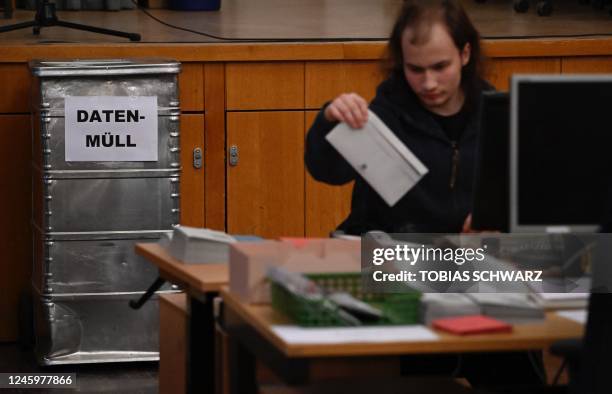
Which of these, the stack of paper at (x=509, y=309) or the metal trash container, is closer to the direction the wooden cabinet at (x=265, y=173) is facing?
the stack of paper

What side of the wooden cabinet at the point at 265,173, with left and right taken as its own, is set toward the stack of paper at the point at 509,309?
front

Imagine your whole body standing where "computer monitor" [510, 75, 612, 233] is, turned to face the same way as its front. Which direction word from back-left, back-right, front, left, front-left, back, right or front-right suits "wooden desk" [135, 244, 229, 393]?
right

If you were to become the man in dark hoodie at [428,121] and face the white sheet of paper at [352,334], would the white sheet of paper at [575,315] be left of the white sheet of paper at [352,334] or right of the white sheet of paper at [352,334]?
left

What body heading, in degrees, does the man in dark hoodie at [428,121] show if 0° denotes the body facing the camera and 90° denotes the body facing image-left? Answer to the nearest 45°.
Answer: approximately 0°

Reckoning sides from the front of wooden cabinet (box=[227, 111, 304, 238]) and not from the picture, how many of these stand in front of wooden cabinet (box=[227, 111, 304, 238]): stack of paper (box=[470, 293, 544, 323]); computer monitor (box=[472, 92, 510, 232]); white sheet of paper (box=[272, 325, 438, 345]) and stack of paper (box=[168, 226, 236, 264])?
4

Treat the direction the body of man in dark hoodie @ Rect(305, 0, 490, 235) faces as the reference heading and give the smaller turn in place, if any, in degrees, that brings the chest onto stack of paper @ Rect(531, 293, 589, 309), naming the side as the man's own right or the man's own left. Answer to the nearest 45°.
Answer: approximately 45° to the man's own left

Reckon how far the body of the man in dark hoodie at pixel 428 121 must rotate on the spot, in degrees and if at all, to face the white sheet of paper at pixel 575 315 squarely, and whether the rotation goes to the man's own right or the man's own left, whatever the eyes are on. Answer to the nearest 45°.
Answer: approximately 45° to the man's own left

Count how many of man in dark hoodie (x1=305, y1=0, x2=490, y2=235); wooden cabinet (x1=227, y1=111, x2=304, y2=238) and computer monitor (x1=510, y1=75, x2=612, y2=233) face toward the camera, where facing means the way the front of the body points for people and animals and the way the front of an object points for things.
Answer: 3

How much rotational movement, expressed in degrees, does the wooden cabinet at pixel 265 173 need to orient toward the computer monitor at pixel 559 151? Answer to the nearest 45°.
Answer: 0° — it already faces it

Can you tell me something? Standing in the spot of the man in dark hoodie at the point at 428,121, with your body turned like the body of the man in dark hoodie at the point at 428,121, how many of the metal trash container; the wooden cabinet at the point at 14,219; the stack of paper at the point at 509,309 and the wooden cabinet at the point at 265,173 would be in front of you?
1

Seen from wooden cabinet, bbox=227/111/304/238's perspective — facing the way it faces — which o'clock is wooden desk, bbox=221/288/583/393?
The wooden desk is roughly at 12 o'clock from the wooden cabinet.

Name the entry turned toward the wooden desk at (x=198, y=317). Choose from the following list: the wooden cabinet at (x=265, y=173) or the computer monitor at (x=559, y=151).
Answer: the wooden cabinet

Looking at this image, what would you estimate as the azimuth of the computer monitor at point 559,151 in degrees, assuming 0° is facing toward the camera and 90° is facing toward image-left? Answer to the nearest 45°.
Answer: approximately 0°
